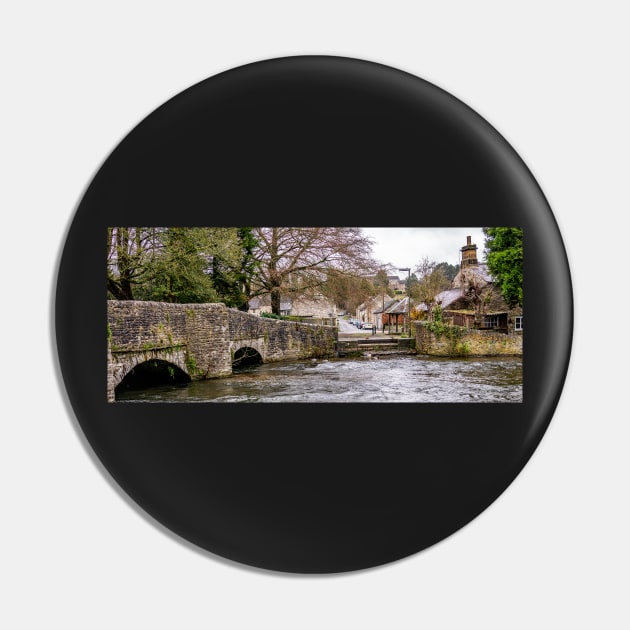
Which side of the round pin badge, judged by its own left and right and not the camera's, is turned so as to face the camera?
front
